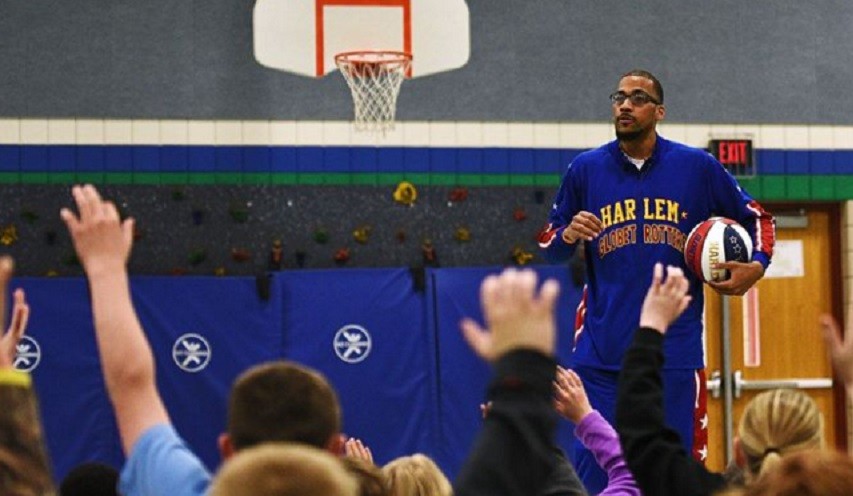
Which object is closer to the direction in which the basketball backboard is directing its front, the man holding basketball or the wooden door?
the man holding basketball

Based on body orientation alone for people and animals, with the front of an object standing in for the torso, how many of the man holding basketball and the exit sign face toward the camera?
2

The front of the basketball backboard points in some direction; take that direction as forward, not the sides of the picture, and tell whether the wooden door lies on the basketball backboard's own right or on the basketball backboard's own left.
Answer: on the basketball backboard's own left

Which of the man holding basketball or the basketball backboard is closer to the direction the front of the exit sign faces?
the man holding basketball

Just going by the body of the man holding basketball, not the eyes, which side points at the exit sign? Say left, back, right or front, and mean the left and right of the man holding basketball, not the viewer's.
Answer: back

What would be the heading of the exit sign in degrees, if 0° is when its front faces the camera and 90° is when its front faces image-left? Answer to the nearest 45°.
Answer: approximately 0°

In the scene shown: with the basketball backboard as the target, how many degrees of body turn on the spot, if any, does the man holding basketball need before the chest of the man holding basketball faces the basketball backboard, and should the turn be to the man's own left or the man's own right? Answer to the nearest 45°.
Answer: approximately 135° to the man's own right

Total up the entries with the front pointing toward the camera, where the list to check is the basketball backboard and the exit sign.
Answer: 2
